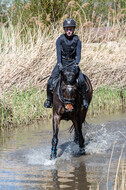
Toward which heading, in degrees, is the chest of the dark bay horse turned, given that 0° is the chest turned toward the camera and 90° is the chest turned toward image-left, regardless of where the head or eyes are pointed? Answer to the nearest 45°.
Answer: approximately 0°

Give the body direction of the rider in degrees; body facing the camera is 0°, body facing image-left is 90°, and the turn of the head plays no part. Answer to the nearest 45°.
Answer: approximately 0°
